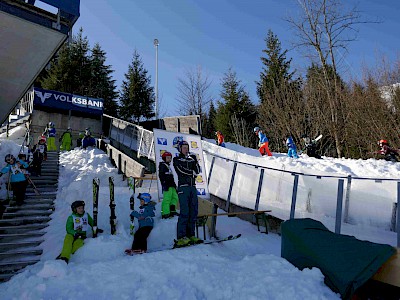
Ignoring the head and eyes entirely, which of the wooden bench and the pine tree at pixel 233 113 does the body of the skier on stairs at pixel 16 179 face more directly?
the wooden bench

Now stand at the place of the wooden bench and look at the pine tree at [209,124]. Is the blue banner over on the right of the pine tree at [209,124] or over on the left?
left

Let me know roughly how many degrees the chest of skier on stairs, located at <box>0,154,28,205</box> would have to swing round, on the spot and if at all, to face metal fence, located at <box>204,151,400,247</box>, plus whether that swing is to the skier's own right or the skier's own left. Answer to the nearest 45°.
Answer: approximately 45° to the skier's own left

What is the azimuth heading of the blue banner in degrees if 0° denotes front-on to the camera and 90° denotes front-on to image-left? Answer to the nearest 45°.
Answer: approximately 0°

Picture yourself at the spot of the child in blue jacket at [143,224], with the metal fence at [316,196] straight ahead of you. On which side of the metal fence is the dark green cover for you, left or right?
right
